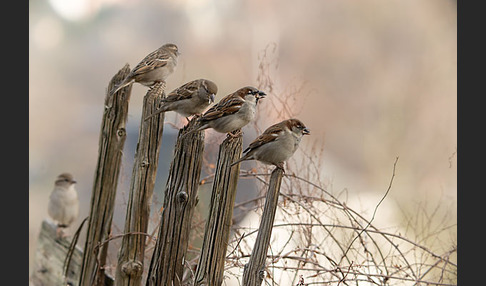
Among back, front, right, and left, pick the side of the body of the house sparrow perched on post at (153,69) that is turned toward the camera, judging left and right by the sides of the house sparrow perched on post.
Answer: right

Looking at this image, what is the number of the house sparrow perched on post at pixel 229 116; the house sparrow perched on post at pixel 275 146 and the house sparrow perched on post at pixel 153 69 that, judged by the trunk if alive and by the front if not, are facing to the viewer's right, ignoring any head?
3

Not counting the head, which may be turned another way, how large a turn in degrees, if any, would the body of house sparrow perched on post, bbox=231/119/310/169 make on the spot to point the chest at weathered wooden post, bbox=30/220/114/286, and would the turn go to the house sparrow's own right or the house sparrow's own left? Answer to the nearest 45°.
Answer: approximately 135° to the house sparrow's own left

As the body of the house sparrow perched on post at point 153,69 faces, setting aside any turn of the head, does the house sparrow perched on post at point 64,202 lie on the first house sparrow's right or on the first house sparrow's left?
on the first house sparrow's left

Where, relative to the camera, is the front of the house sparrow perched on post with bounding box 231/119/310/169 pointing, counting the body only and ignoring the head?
to the viewer's right

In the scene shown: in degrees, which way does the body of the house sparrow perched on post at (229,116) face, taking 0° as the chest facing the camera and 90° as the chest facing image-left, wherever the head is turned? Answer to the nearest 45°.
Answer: approximately 270°
